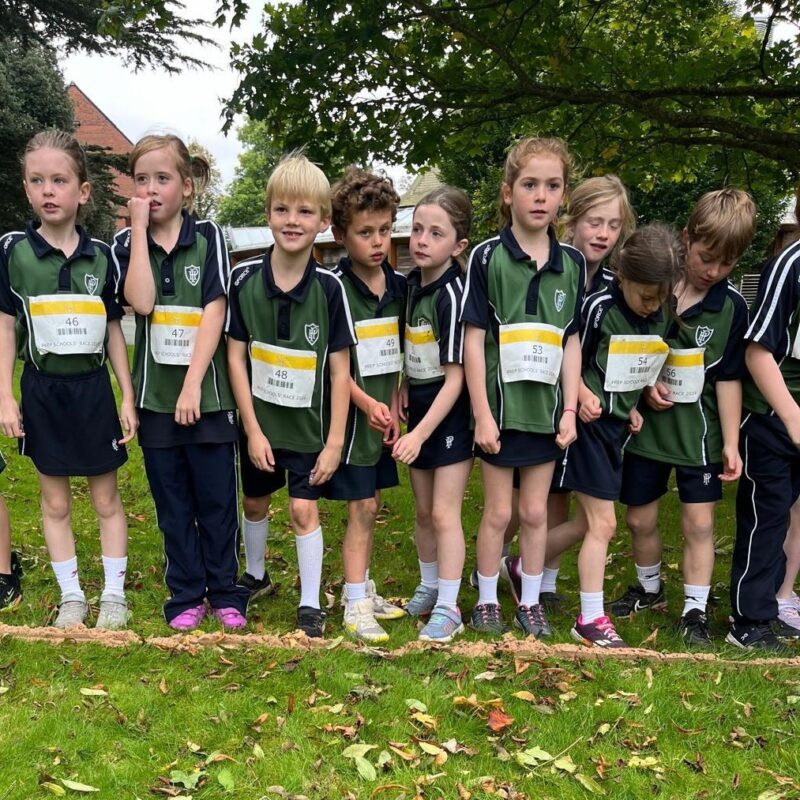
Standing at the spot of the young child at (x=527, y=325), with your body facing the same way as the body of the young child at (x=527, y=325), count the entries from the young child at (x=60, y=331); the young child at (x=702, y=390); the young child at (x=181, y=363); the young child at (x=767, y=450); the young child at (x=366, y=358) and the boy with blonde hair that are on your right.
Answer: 4

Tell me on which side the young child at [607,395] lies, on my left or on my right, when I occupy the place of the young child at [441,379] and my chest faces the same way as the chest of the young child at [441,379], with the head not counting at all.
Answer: on my left

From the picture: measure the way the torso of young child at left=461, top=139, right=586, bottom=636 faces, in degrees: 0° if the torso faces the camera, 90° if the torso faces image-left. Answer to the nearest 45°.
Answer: approximately 0°

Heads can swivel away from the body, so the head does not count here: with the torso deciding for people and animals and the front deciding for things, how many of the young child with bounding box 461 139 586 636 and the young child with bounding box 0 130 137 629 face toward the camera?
2

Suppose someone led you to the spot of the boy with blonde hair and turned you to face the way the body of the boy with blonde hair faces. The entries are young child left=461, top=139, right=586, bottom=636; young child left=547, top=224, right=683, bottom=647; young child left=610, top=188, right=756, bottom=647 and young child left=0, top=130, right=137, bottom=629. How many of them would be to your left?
3

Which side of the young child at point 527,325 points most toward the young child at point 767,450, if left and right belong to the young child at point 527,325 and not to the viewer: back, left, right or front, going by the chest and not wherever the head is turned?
left

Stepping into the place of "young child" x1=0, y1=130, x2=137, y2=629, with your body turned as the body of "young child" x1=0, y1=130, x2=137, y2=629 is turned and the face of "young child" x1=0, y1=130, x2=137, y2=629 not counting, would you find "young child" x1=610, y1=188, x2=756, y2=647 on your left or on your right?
on your left

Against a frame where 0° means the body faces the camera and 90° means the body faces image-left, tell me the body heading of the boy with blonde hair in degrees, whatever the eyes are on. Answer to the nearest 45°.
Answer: approximately 0°
